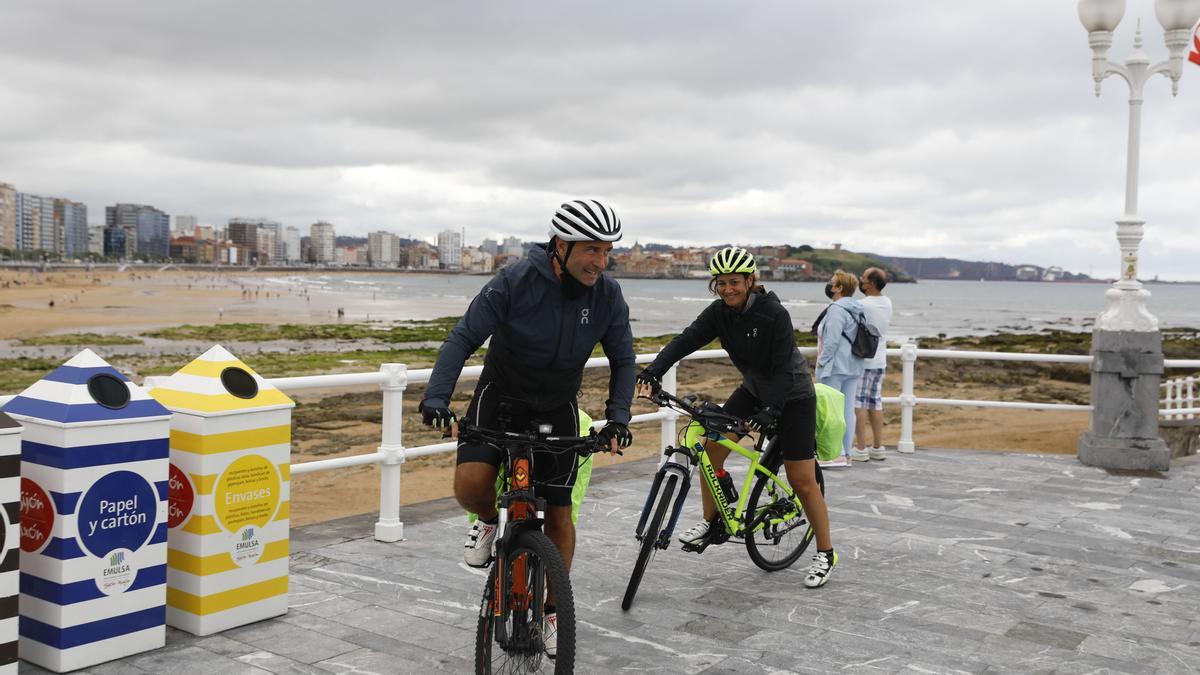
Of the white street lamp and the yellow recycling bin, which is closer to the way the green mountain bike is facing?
the yellow recycling bin

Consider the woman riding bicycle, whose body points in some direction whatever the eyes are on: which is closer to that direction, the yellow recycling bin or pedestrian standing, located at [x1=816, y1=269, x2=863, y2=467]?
the yellow recycling bin

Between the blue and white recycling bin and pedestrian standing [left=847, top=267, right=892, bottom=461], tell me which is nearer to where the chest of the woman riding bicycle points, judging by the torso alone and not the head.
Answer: the blue and white recycling bin

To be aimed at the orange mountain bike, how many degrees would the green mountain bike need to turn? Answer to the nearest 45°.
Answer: approximately 45° to its left

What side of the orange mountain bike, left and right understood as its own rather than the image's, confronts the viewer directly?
front

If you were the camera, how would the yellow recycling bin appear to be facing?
facing the viewer and to the right of the viewer

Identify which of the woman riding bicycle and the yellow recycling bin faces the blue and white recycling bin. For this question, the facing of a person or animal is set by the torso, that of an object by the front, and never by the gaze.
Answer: the woman riding bicycle

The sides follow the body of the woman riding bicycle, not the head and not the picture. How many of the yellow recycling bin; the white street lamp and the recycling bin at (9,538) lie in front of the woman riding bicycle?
2

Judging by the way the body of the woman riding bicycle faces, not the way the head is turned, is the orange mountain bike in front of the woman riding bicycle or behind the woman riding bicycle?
in front

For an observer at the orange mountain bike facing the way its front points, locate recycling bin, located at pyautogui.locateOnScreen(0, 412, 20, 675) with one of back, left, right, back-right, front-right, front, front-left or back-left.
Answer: right

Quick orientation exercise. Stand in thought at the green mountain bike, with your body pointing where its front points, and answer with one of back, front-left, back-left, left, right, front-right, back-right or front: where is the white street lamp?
back

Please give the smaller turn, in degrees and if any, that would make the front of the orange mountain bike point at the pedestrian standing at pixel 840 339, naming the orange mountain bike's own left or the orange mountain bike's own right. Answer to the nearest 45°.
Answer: approximately 135° to the orange mountain bike's own left

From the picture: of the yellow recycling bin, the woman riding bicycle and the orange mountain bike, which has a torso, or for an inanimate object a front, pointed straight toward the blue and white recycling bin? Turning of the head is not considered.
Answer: the woman riding bicycle

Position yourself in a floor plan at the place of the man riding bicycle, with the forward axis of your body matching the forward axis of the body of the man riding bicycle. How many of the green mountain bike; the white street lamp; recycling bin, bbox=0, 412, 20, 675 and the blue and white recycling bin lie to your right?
2

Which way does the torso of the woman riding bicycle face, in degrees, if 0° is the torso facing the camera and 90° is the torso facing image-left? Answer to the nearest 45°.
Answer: approximately 45°

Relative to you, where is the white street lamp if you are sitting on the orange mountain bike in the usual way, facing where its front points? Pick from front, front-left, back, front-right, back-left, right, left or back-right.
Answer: back-left

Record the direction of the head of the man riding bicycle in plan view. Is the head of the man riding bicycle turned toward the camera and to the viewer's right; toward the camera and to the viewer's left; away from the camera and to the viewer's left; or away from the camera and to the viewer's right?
toward the camera and to the viewer's right
